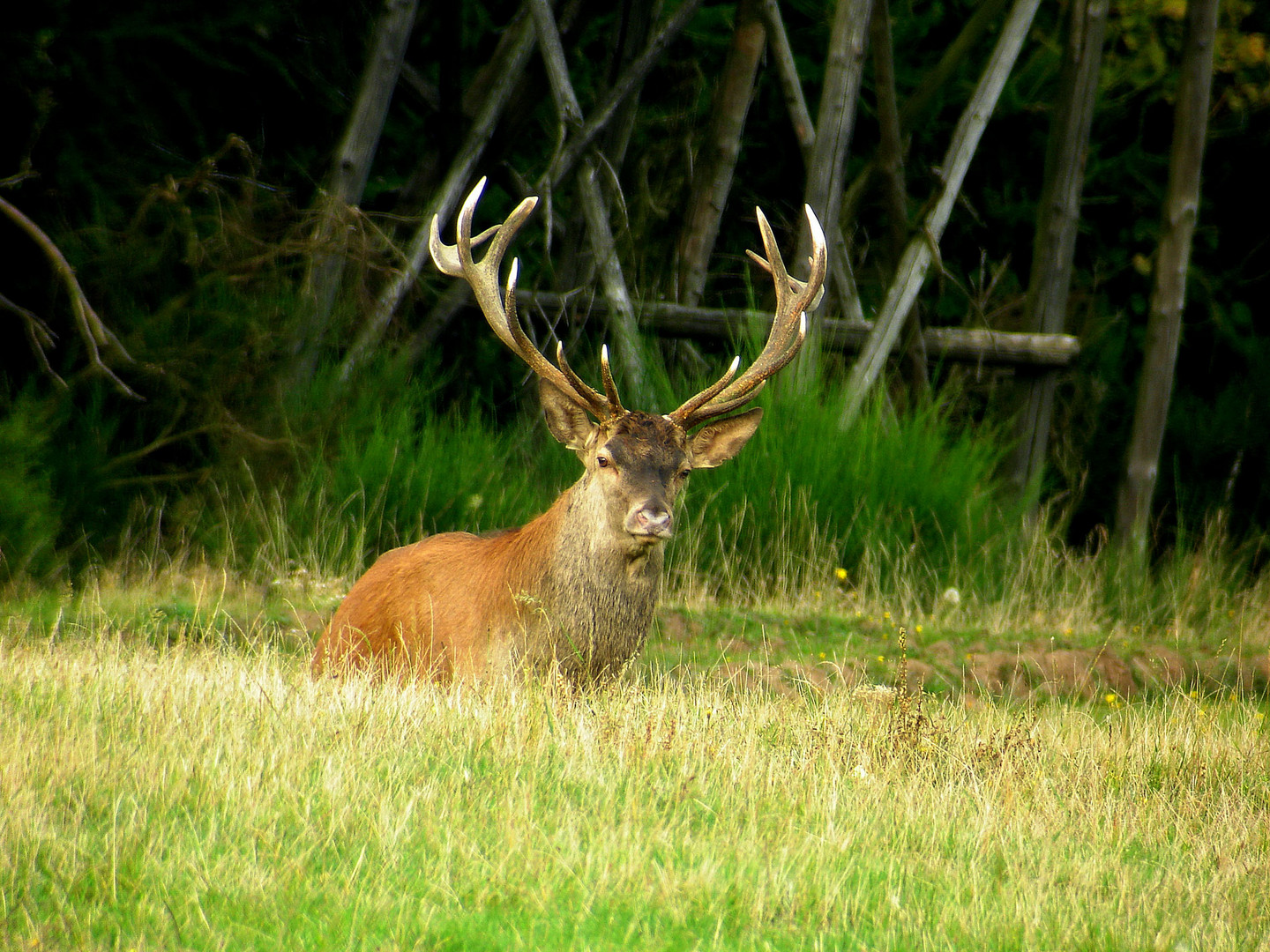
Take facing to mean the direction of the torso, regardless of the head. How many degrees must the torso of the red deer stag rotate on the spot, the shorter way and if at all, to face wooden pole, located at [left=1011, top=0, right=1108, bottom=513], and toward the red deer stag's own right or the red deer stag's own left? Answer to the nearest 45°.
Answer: approximately 90° to the red deer stag's own left

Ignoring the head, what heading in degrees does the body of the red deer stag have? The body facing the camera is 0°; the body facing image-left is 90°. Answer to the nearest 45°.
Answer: approximately 315°

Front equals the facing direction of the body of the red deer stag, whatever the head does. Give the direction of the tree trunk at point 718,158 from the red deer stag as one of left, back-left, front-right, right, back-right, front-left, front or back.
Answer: back-left

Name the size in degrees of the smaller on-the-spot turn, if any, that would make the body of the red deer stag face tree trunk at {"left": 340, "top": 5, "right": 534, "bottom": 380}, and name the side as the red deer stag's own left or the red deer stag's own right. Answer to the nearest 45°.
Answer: approximately 135° to the red deer stag's own left

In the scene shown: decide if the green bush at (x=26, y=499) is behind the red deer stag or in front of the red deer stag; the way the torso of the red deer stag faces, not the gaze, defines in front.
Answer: behind

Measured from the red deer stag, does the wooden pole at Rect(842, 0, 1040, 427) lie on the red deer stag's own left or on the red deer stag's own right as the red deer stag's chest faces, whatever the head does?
on the red deer stag's own left

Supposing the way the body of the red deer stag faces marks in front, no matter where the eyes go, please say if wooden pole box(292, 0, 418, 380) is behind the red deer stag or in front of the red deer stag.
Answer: behind
